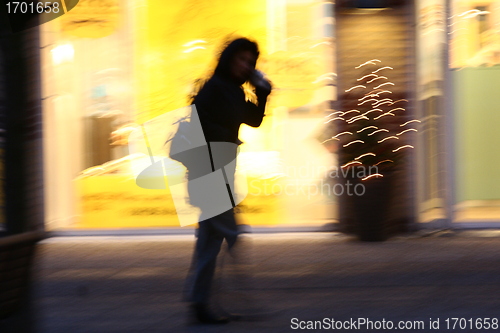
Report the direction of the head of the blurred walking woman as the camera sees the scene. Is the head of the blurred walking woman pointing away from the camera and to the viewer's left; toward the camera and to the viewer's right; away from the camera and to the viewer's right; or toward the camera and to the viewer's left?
toward the camera and to the viewer's right

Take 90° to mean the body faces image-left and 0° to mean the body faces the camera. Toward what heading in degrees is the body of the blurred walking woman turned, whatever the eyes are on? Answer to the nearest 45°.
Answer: approximately 270°
